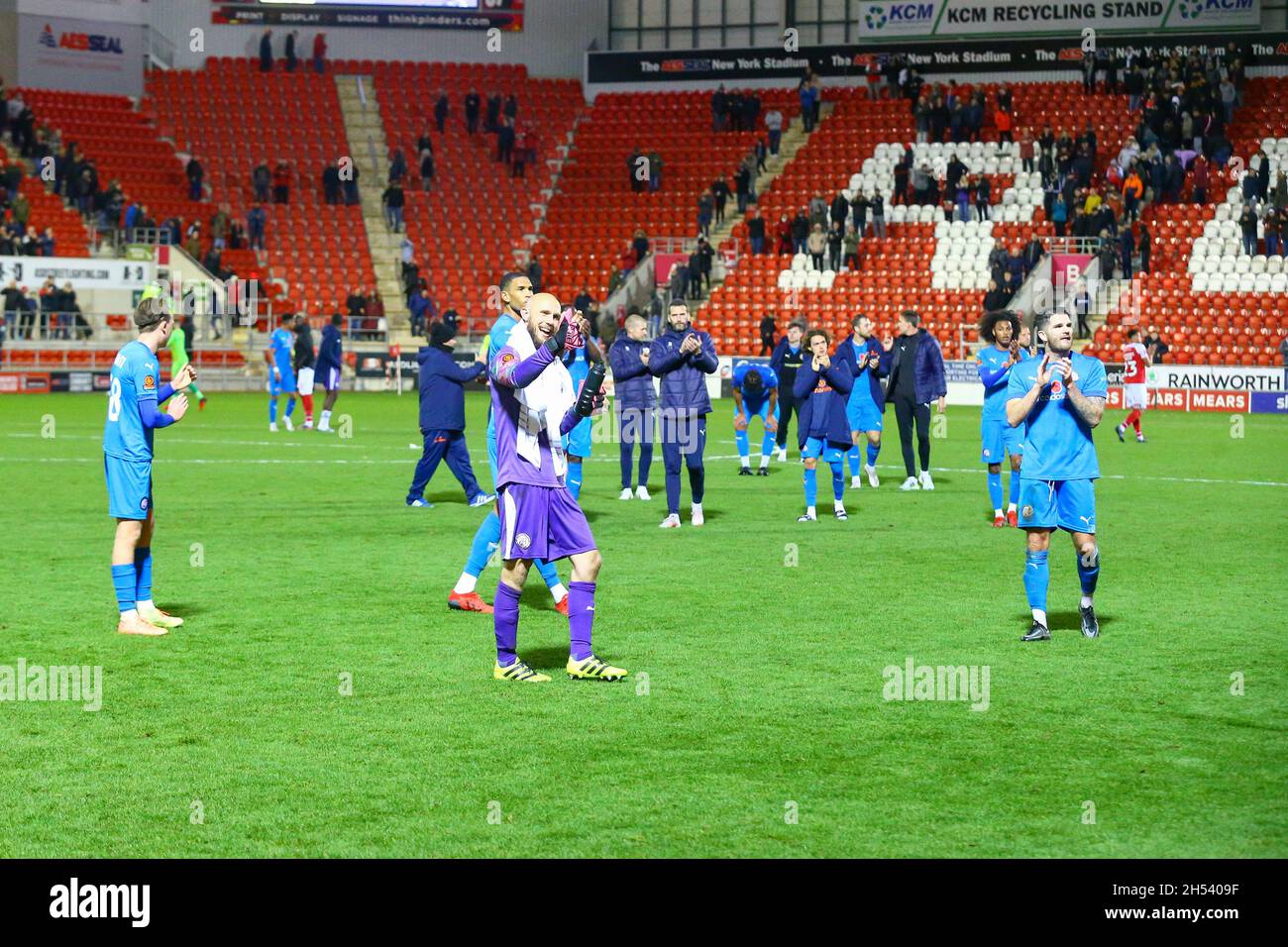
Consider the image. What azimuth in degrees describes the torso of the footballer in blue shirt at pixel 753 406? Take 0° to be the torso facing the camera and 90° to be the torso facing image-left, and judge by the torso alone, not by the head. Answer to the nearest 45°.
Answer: approximately 0°

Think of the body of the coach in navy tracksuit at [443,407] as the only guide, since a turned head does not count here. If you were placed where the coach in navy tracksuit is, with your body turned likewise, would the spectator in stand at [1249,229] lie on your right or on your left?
on your left

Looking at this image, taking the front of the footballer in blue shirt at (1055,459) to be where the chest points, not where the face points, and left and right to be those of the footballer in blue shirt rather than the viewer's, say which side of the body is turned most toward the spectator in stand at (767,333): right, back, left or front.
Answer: back

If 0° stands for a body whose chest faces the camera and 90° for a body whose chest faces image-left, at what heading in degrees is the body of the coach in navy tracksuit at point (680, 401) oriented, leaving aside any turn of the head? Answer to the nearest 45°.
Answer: approximately 0°

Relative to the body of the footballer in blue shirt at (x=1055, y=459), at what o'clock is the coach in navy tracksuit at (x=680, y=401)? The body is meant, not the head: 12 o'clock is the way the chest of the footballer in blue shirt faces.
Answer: The coach in navy tracksuit is roughly at 5 o'clock from the footballer in blue shirt.

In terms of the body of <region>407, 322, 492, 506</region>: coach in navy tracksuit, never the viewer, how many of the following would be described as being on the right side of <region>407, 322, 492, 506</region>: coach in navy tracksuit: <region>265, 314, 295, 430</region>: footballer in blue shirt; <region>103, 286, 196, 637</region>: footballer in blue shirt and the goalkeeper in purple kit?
2

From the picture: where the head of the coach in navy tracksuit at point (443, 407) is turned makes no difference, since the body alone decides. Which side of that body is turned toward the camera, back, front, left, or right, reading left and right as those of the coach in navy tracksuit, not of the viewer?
right

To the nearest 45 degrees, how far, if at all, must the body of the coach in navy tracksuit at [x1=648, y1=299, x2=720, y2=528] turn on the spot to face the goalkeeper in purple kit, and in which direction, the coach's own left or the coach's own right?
0° — they already face them

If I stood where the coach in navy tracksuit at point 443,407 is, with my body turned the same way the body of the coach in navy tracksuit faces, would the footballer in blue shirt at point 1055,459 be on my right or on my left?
on my right

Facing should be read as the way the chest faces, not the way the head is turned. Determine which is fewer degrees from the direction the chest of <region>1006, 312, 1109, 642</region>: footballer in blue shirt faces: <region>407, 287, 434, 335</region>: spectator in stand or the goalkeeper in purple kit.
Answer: the goalkeeper in purple kit

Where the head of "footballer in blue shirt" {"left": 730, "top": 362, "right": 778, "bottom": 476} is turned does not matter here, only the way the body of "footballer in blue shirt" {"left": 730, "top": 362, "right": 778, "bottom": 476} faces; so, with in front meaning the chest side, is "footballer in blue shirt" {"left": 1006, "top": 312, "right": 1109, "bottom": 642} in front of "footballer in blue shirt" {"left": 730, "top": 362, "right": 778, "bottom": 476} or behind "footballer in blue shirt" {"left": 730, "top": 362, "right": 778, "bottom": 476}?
in front

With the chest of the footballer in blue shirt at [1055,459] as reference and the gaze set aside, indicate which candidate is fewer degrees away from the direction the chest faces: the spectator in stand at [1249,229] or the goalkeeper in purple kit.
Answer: the goalkeeper in purple kit

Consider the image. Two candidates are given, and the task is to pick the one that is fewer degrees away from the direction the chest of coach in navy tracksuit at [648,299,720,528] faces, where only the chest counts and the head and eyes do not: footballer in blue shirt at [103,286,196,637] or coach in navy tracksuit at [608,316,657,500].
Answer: the footballer in blue shirt

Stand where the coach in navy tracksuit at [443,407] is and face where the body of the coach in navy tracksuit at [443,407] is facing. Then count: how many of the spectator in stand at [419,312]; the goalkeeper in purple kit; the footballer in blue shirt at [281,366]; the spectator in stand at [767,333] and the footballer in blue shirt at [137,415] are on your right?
2
